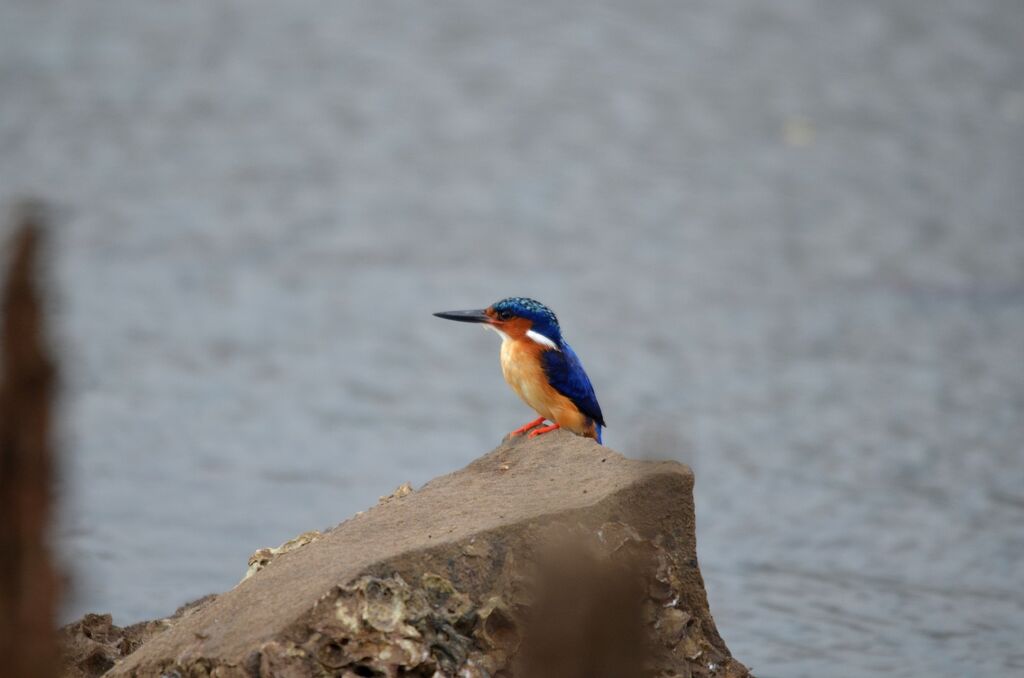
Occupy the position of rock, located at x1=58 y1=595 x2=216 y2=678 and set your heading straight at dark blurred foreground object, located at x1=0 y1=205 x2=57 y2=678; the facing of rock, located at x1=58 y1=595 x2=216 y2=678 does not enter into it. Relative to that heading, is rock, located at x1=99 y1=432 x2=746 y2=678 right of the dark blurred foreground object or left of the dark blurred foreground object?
left

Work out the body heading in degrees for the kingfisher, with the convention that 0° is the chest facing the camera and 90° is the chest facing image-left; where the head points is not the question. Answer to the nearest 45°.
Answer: approximately 90°

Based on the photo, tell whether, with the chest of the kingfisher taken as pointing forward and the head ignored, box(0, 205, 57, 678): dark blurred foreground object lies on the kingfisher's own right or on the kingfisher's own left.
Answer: on the kingfisher's own left
